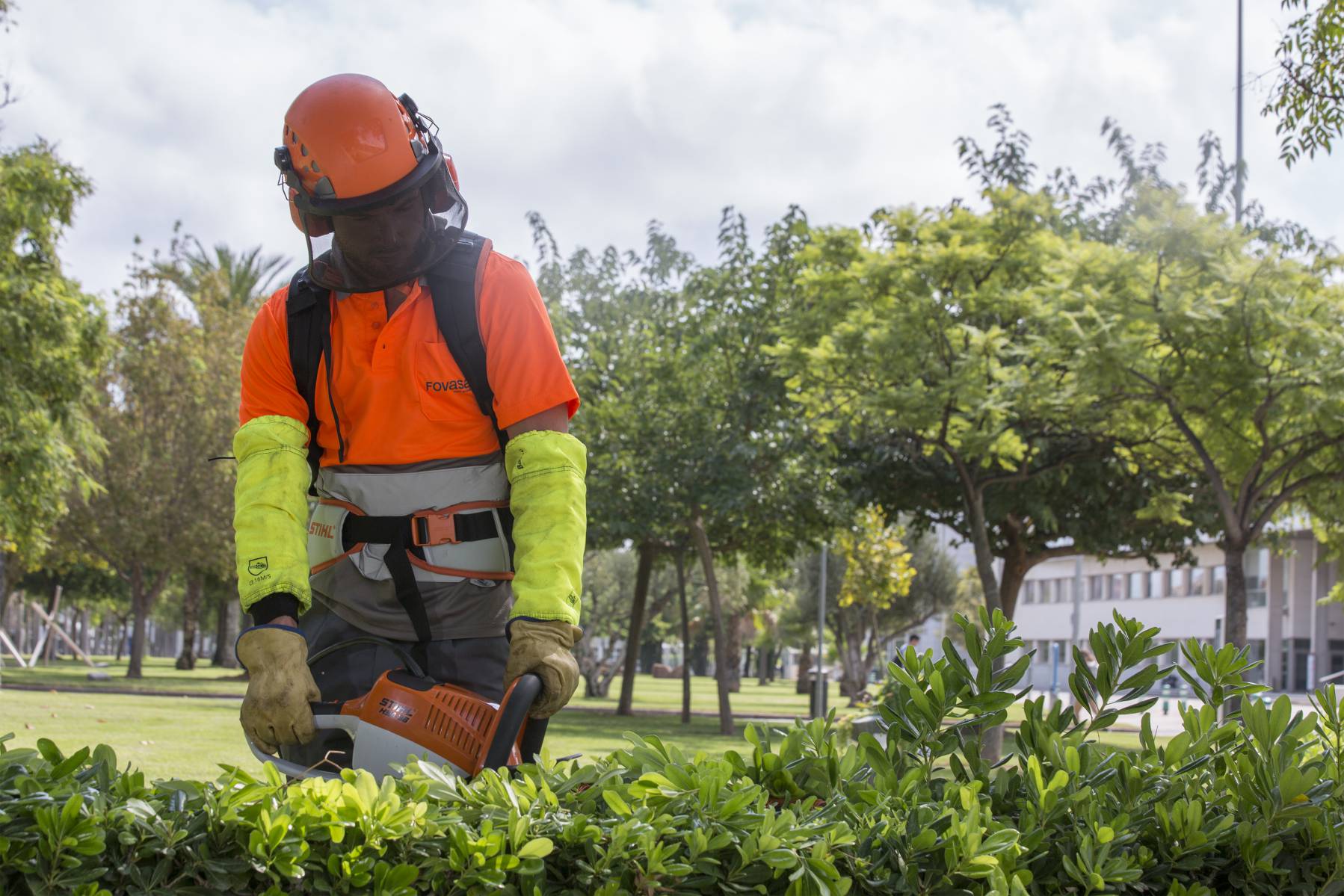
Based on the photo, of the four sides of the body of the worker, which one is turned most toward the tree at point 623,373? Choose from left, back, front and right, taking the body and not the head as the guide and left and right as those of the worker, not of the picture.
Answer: back

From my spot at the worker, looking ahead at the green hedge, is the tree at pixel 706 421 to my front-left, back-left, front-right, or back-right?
back-left

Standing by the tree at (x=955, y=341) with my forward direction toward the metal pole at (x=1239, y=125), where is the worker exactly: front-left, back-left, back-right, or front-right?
back-right

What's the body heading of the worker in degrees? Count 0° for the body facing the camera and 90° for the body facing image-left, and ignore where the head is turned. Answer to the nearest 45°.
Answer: approximately 0°

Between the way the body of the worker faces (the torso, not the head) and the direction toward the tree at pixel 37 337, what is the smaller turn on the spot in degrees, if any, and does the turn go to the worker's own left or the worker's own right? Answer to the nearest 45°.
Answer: approximately 180°

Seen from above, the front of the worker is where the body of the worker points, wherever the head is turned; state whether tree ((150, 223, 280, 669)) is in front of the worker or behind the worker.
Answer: behind

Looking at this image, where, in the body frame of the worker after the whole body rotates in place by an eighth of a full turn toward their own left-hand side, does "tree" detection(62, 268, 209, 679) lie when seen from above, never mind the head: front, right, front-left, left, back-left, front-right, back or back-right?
back-left

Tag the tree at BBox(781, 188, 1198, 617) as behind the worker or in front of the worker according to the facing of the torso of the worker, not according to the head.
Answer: behind

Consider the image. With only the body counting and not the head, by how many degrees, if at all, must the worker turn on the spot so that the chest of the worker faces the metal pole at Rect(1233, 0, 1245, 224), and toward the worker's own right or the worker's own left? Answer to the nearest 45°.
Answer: approximately 135° to the worker's own left

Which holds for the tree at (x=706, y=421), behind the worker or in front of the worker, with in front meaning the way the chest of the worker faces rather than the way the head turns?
behind
